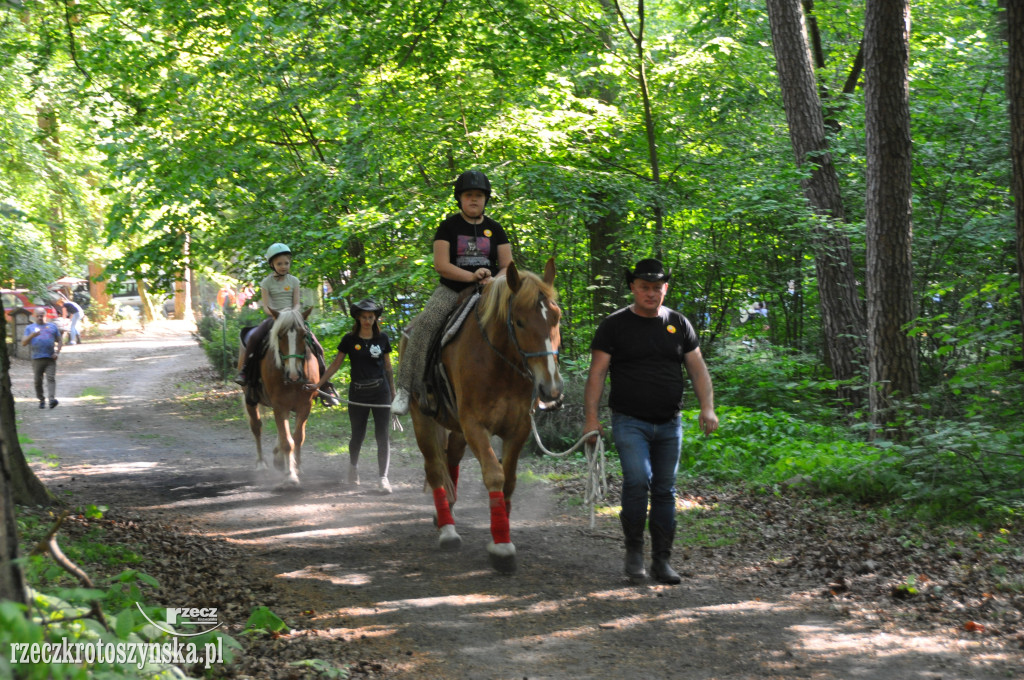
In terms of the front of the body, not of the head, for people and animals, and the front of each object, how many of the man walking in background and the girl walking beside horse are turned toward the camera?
2

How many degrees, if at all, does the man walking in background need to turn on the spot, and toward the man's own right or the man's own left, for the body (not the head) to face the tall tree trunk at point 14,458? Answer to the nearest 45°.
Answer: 0° — they already face it

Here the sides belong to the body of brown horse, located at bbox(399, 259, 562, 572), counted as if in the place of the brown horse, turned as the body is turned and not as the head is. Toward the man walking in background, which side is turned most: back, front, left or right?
back

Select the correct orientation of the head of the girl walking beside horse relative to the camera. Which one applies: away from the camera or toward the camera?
toward the camera

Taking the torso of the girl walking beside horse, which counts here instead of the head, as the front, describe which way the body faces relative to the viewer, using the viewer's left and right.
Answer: facing the viewer

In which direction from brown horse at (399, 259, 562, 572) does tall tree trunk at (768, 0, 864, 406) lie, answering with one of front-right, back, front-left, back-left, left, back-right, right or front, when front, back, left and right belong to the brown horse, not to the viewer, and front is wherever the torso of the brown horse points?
left

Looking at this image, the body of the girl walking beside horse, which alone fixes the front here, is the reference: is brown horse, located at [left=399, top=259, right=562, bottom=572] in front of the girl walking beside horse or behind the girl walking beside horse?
in front

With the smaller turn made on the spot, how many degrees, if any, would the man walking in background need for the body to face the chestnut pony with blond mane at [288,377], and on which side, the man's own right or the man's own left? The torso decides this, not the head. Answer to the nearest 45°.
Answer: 0° — they already face it

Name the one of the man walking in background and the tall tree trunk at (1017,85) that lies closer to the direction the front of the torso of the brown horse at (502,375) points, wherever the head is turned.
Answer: the tall tree trunk

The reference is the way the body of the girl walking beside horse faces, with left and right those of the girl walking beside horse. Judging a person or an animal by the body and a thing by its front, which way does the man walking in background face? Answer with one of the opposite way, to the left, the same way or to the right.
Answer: the same way

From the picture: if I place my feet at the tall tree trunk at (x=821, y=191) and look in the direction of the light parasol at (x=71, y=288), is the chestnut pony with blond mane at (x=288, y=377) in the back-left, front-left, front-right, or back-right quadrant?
front-left

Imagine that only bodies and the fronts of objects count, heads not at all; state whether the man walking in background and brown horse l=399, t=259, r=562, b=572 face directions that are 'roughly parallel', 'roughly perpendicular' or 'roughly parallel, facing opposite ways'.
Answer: roughly parallel

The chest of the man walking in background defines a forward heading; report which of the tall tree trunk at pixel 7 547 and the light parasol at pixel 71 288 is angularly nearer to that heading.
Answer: the tall tree trunk

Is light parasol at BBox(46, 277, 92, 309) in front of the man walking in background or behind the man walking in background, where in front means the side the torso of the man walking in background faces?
behind

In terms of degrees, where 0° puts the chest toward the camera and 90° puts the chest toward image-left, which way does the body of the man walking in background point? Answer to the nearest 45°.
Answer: approximately 0°
